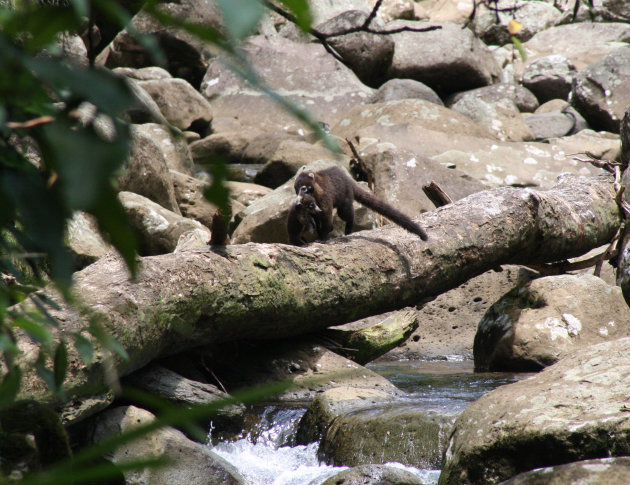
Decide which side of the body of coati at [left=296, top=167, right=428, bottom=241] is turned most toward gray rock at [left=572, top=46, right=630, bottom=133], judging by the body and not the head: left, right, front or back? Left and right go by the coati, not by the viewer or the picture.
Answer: back

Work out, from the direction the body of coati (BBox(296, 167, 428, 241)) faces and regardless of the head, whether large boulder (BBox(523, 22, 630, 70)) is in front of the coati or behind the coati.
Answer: behind

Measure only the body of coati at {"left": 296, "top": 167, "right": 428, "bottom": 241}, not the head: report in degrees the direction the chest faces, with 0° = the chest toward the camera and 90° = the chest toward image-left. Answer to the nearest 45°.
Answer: approximately 45°

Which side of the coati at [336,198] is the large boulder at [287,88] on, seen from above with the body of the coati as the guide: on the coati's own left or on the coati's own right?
on the coati's own right

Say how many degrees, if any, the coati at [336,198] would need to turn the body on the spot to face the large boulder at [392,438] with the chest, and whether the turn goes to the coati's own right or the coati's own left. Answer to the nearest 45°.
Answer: approximately 45° to the coati's own left

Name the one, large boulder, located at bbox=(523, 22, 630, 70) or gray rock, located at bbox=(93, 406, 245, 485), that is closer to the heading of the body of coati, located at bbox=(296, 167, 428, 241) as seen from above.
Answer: the gray rock

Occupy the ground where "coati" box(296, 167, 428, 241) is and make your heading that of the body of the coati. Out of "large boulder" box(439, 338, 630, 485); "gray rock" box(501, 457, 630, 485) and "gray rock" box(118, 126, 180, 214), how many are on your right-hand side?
1

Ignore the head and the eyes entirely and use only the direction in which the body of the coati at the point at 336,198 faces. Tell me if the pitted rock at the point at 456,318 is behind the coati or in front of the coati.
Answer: behind

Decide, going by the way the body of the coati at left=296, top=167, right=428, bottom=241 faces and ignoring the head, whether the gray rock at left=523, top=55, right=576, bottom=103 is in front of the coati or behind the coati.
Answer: behind

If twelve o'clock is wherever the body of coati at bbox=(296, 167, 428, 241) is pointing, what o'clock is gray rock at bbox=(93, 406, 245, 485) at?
The gray rock is roughly at 11 o'clock from the coati.

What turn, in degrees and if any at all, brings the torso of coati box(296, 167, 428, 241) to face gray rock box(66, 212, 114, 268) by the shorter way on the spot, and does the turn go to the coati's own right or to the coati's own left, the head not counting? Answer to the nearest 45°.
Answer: approximately 45° to the coati's own right
